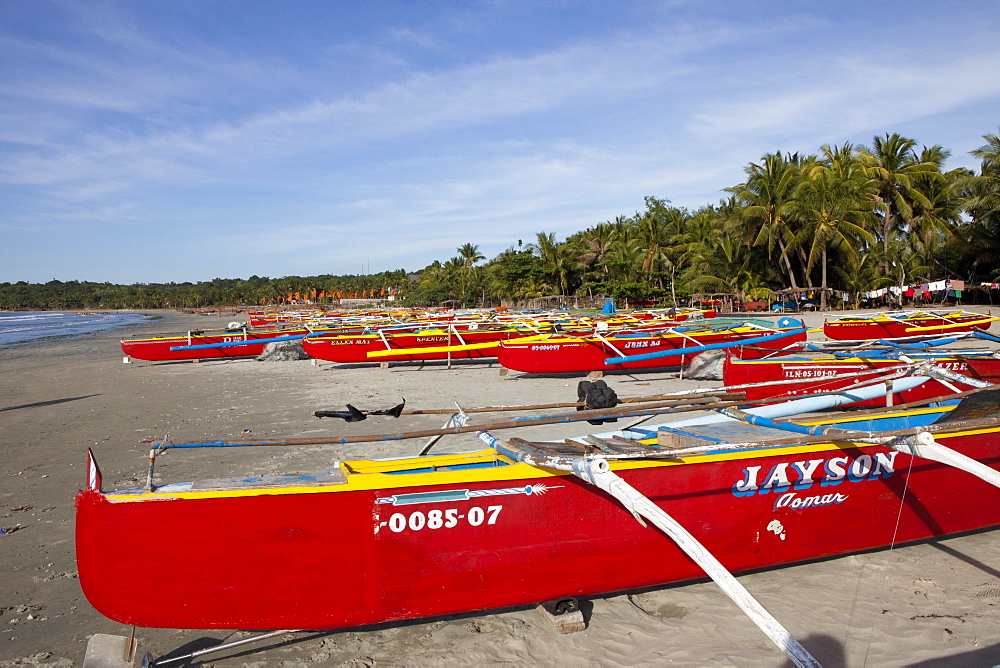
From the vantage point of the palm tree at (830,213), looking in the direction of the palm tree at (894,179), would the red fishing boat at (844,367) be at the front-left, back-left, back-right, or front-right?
back-right

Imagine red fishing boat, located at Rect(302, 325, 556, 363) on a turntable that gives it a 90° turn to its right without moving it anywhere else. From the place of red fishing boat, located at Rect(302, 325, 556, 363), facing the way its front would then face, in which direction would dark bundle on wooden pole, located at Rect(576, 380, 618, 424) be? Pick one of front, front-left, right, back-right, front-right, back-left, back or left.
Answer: back

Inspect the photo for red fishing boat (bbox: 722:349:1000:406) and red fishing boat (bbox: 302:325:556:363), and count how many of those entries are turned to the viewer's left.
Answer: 2

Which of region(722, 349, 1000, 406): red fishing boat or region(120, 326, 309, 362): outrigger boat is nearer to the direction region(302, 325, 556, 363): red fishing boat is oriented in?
the outrigger boat

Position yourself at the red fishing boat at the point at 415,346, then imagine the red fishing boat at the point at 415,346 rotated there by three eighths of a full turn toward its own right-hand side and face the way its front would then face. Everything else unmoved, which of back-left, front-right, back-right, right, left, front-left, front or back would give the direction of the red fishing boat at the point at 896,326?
front-right

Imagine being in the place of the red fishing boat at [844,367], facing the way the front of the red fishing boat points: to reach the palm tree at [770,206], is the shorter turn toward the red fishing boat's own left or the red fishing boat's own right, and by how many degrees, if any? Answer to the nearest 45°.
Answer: approximately 90° to the red fishing boat's own right

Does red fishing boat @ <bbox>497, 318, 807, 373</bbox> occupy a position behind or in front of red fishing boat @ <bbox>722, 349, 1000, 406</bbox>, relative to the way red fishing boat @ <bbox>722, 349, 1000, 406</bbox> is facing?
in front

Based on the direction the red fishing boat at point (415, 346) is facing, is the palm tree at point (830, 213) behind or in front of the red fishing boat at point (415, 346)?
behind

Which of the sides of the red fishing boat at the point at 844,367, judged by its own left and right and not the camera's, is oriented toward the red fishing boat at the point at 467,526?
left

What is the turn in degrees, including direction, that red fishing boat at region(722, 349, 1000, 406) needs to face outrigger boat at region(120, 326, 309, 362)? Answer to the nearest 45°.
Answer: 0° — it already faces it

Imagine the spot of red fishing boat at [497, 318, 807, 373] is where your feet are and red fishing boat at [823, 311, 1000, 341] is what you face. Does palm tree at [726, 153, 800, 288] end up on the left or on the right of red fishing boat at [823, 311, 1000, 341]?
left

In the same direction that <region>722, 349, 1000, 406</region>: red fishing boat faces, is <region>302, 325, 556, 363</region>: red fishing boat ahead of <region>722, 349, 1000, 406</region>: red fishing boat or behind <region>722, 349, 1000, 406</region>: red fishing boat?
ahead
